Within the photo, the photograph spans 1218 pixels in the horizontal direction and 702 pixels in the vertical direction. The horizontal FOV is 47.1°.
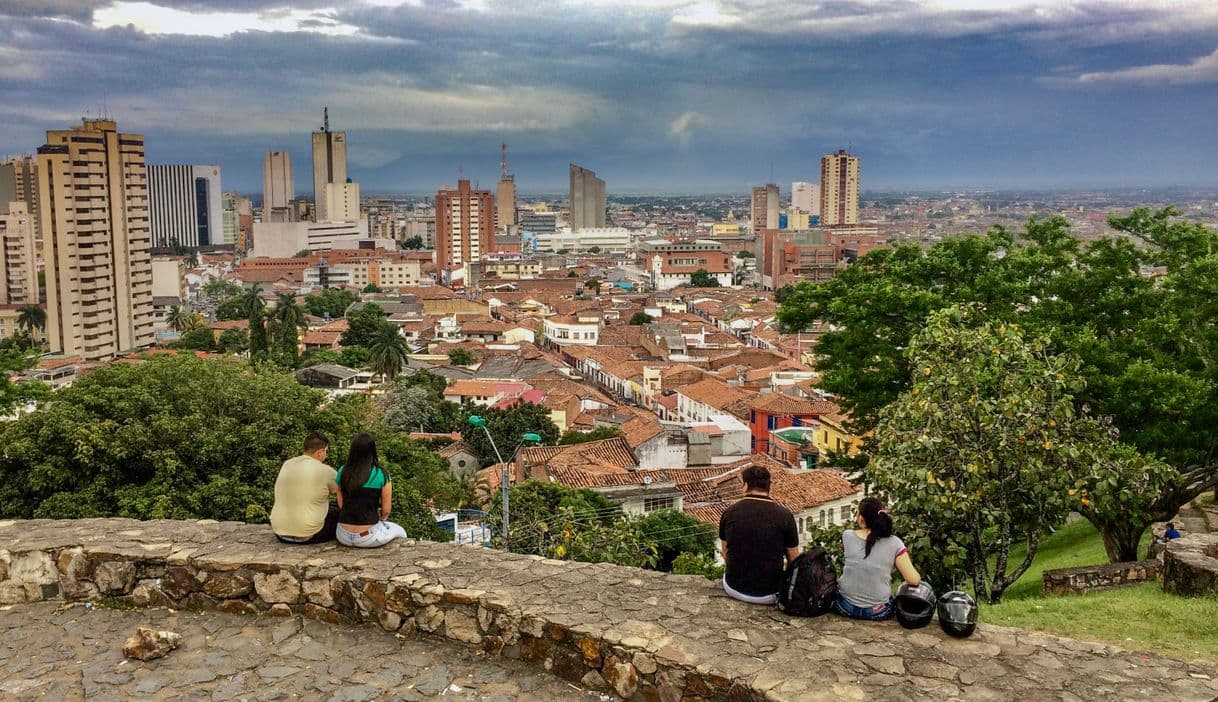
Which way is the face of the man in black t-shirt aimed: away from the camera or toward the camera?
away from the camera

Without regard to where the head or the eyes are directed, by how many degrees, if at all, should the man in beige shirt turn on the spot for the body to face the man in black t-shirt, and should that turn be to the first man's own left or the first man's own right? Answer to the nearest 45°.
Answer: approximately 90° to the first man's own right

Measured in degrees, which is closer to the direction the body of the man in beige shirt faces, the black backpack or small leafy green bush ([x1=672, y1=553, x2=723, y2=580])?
the small leafy green bush

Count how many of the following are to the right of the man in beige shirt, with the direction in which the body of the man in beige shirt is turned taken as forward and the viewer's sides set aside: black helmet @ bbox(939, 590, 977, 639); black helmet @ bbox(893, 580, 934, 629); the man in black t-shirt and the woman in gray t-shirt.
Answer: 4

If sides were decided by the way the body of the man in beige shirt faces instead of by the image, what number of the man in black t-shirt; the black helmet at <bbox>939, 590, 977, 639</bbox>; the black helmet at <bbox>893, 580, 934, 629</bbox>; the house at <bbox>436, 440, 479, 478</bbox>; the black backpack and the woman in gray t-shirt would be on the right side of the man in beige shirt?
5

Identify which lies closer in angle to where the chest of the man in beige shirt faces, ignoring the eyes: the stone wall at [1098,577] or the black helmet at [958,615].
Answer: the stone wall

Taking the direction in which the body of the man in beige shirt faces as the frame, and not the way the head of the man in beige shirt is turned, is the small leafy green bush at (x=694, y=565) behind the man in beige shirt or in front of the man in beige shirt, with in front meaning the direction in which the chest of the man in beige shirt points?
in front

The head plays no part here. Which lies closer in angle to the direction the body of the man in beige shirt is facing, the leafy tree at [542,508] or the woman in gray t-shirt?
the leafy tree

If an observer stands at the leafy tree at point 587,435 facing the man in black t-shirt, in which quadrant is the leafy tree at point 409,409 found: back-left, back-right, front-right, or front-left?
back-right

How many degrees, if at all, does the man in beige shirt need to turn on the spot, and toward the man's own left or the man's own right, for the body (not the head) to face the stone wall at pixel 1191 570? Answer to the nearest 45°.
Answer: approximately 45° to the man's own right

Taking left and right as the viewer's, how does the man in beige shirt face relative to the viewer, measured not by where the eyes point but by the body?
facing away from the viewer and to the right of the viewer

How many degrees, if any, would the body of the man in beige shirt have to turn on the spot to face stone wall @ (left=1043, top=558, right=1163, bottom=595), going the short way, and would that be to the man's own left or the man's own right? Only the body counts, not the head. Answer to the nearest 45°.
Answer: approximately 45° to the man's own right

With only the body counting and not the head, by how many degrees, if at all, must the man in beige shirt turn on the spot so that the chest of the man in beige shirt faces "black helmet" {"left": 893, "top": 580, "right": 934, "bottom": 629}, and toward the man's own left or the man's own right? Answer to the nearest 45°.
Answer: approximately 90° to the man's own right

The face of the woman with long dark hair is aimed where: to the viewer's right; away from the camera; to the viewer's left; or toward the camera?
away from the camera

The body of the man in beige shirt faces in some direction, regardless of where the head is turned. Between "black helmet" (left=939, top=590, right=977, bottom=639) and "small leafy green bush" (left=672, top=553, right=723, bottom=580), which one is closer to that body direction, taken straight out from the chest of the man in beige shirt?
the small leafy green bush

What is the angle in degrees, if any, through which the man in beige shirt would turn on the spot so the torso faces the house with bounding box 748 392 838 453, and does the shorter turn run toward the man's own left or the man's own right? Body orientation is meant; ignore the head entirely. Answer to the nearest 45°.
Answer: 0° — they already face it
